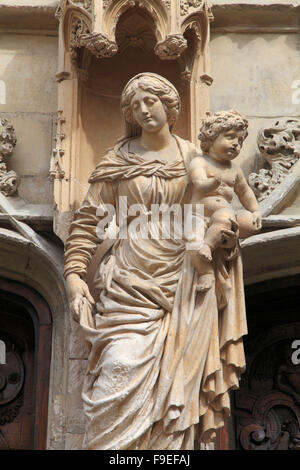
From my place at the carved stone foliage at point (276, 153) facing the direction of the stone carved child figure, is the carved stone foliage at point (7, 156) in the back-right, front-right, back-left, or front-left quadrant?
front-right

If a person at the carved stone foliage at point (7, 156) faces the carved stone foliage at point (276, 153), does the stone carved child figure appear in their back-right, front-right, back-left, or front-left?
front-right

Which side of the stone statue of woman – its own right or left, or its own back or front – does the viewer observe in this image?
front
